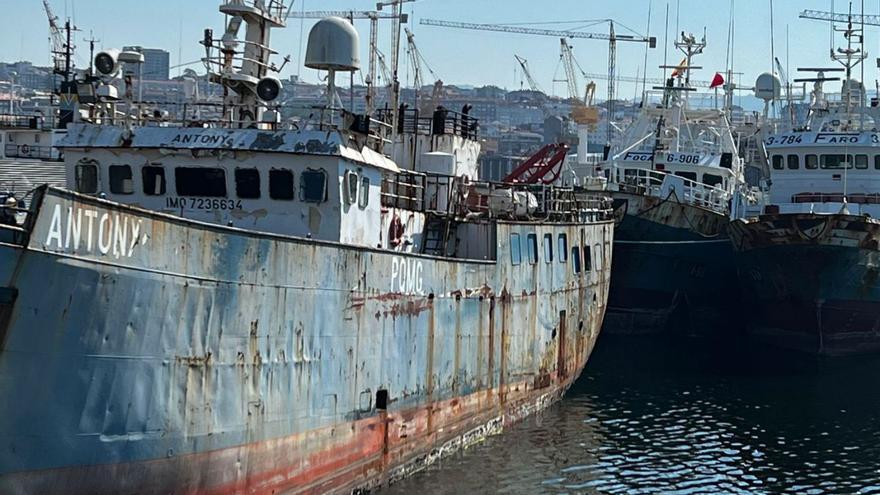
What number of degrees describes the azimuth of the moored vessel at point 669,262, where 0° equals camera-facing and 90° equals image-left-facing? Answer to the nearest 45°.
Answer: approximately 0°

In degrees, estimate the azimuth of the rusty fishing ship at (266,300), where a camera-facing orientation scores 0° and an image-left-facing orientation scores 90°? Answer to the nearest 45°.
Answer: approximately 45°

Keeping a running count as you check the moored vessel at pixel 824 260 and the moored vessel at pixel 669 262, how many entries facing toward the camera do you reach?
2

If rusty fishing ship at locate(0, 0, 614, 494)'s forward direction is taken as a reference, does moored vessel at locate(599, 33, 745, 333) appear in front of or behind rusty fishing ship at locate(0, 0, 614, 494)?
behind

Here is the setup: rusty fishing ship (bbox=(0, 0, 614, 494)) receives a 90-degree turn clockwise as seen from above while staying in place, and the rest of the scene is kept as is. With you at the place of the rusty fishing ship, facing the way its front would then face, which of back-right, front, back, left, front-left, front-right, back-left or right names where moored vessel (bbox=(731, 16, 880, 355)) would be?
right

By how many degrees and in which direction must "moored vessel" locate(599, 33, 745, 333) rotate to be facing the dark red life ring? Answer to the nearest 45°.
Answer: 0° — it already faces it
